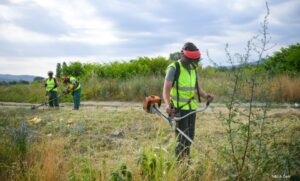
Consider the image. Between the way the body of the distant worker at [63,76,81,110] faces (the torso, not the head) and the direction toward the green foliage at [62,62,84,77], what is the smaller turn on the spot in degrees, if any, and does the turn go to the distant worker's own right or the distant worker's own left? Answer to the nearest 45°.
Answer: approximately 90° to the distant worker's own right

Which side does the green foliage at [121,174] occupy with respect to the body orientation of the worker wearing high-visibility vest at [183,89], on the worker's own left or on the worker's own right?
on the worker's own right

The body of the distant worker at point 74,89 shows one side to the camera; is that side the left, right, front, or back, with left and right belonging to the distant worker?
left

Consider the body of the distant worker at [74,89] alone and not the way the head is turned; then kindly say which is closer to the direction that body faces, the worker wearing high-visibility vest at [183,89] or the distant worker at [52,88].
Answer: the distant worker

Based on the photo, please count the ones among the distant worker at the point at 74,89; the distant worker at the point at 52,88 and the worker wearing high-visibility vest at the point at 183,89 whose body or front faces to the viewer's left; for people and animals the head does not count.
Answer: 1

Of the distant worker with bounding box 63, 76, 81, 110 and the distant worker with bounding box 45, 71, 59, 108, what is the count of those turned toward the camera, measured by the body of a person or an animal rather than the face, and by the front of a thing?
1

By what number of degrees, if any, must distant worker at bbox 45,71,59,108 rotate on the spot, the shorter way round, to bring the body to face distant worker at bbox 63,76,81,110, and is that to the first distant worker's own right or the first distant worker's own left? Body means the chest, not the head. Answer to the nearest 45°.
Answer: approximately 45° to the first distant worker's own left

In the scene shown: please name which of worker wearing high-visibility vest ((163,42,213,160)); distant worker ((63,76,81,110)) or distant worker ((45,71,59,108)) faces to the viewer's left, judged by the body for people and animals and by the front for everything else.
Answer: distant worker ((63,76,81,110))

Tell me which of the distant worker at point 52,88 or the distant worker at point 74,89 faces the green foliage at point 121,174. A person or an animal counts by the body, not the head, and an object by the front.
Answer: the distant worker at point 52,88

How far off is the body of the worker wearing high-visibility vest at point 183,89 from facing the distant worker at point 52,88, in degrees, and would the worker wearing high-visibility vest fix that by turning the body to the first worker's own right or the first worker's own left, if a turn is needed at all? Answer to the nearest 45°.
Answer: approximately 180°

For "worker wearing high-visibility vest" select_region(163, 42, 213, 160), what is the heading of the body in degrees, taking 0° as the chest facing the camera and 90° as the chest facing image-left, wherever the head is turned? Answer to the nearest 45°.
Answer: approximately 315°

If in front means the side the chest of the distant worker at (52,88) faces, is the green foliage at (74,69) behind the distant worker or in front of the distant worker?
behind

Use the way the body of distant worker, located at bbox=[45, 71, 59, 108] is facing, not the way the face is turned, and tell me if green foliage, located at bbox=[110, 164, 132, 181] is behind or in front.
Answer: in front
